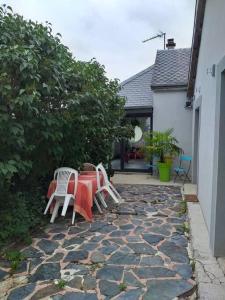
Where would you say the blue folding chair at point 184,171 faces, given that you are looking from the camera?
facing the viewer and to the left of the viewer

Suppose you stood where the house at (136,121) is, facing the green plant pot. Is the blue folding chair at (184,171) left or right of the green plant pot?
left

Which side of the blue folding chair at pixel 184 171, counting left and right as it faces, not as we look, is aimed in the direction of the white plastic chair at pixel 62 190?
front

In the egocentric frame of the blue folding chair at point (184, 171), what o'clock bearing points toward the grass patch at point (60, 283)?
The grass patch is roughly at 11 o'clock from the blue folding chair.

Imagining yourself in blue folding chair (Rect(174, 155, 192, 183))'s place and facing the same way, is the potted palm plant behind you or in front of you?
in front

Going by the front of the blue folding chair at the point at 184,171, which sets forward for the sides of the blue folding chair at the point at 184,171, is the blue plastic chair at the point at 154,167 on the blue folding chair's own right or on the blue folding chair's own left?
on the blue folding chair's own right

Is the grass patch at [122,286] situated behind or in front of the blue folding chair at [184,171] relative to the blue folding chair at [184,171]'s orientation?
in front

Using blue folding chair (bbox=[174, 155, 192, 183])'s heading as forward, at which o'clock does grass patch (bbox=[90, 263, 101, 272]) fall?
The grass patch is roughly at 11 o'clock from the blue folding chair.

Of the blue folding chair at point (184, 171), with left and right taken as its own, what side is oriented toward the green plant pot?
front
